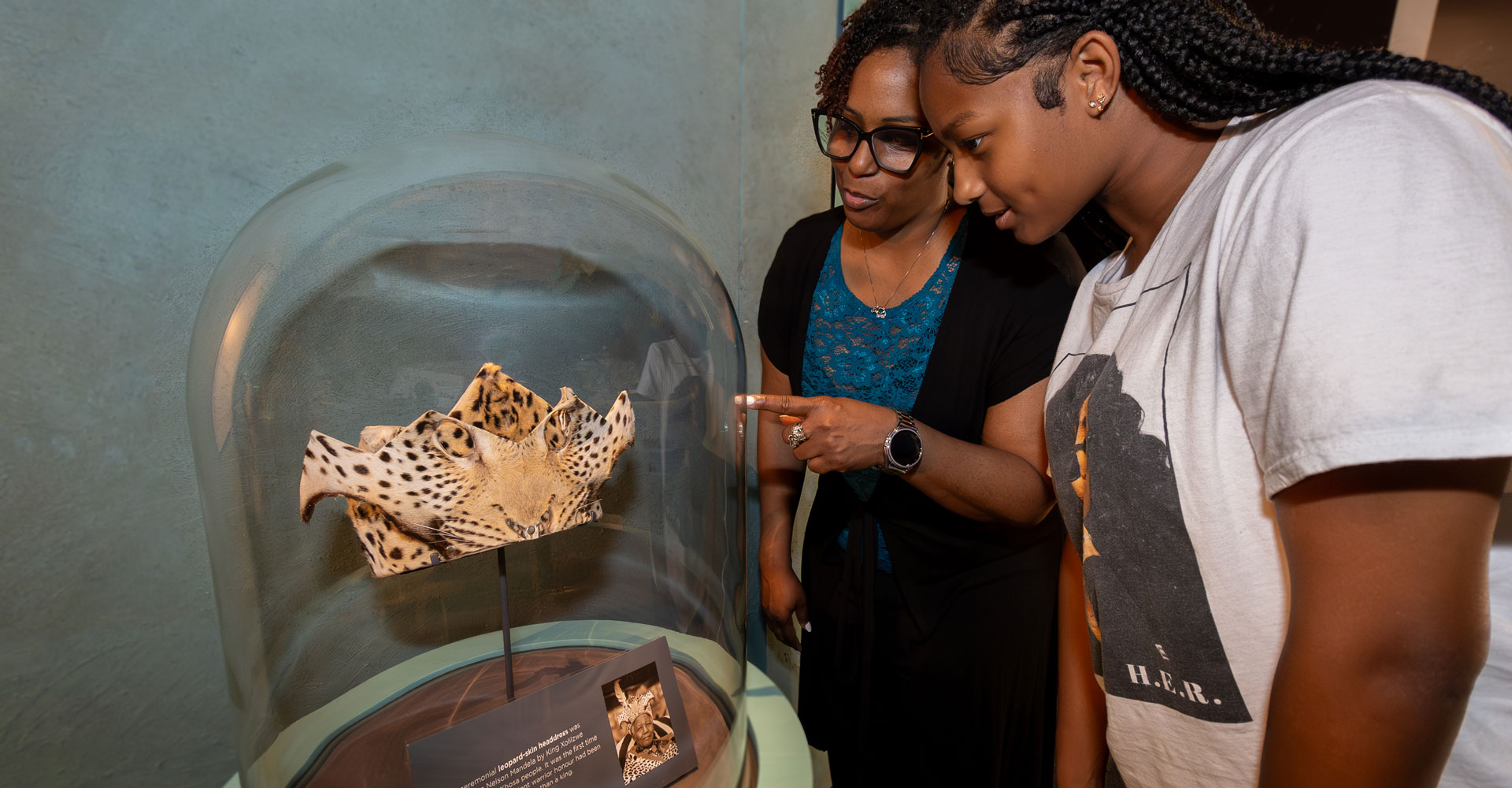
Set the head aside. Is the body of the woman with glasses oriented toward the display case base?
yes

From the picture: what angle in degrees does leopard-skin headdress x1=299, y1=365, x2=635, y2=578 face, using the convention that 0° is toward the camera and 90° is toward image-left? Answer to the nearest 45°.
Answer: approximately 315°

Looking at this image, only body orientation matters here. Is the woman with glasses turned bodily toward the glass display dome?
yes

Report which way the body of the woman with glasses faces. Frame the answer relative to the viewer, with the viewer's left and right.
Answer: facing the viewer and to the left of the viewer

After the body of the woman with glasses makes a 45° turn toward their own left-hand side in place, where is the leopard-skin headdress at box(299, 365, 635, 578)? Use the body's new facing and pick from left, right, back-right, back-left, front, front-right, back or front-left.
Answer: front-right
